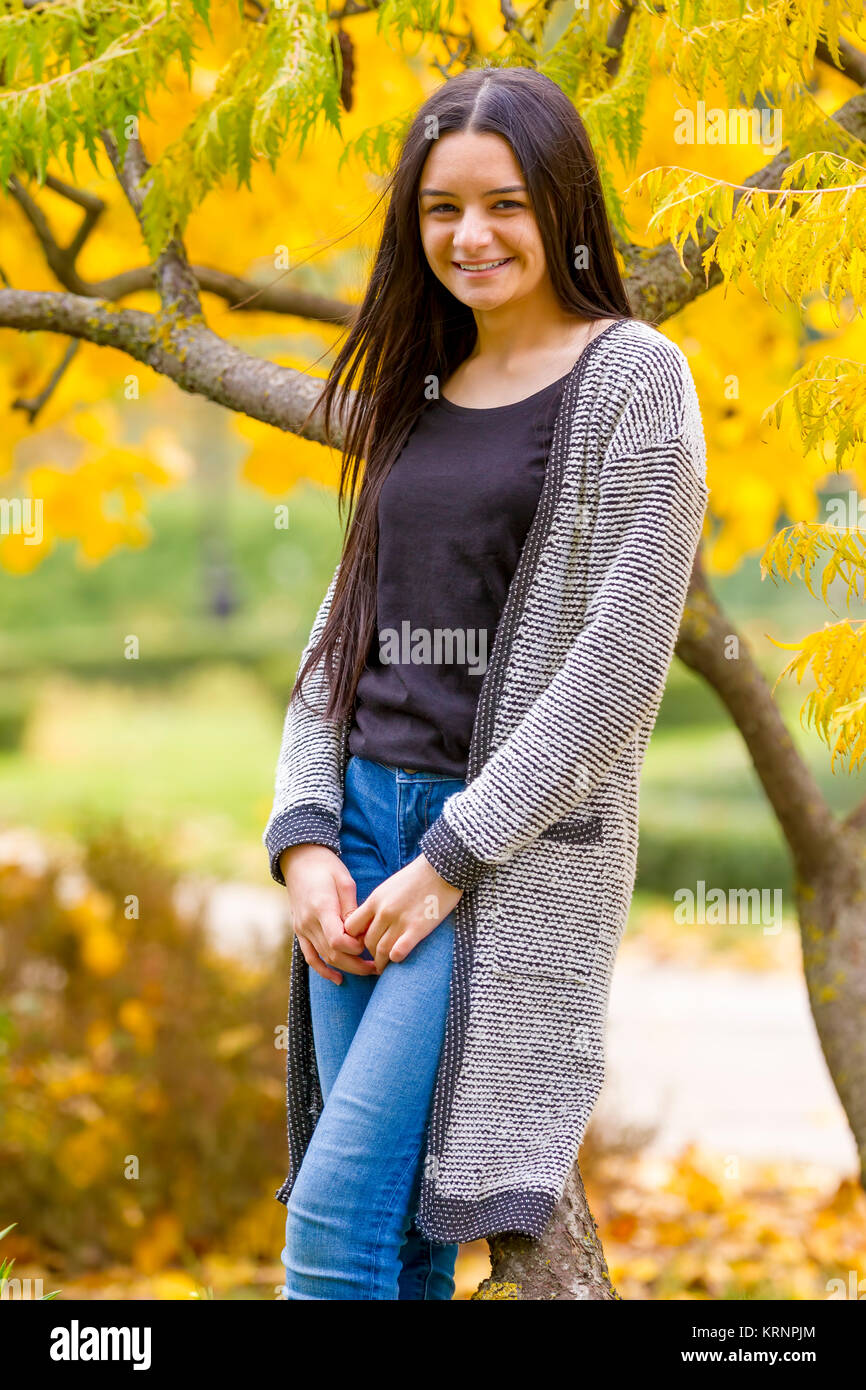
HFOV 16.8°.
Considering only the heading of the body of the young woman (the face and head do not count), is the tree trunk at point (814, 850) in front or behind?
behind

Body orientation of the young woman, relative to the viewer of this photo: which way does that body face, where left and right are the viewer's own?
facing the viewer and to the left of the viewer
